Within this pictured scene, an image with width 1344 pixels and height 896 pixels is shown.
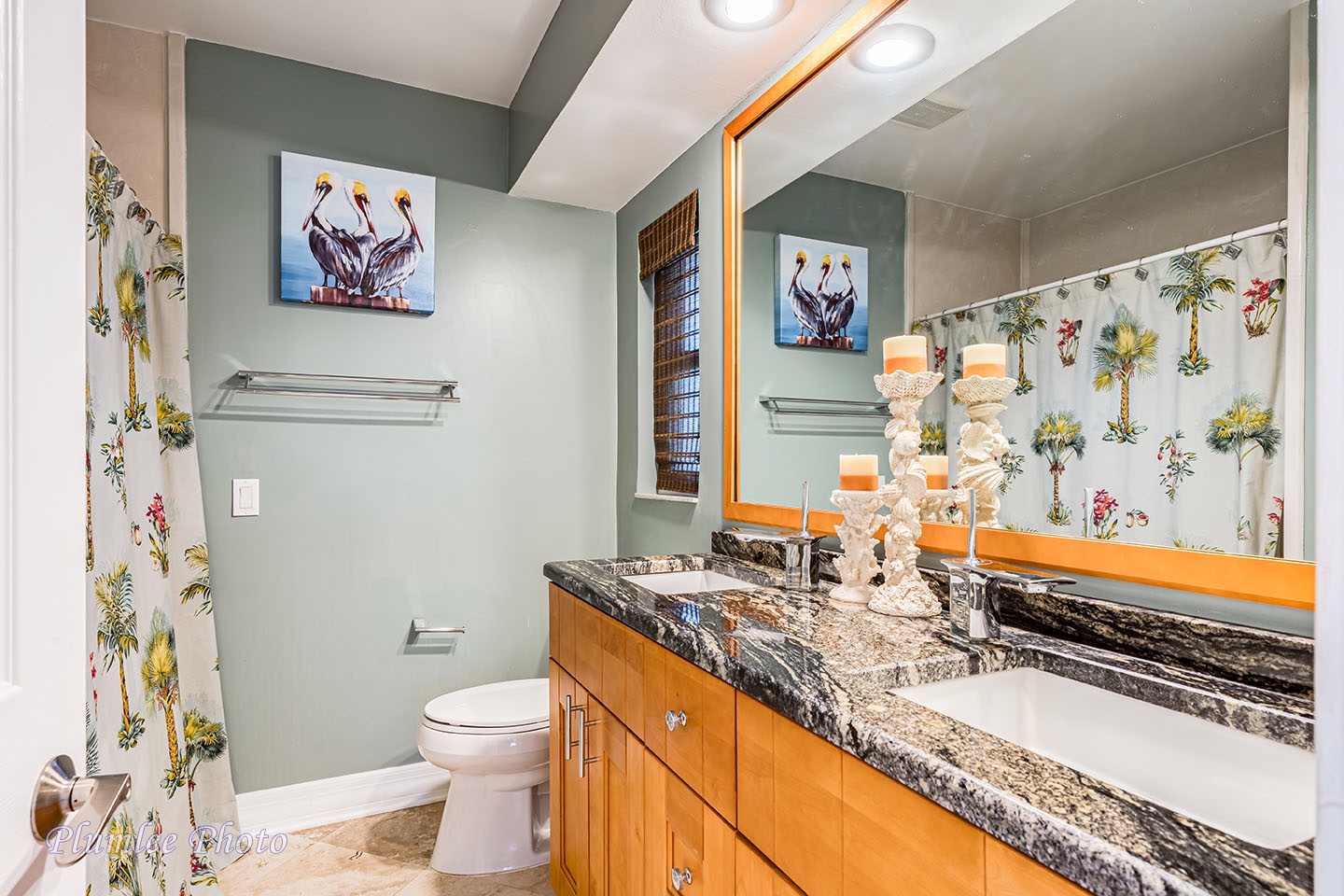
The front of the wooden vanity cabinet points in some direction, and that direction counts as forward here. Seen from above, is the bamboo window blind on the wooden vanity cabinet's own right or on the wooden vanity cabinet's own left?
on the wooden vanity cabinet's own right

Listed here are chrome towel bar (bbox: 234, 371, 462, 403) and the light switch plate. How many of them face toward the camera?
2

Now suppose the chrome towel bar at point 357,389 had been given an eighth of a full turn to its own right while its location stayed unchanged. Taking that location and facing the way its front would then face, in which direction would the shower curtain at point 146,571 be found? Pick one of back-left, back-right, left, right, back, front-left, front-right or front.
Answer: front

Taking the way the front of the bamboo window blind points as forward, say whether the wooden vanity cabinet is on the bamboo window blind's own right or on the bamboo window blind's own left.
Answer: on the bamboo window blind's own left

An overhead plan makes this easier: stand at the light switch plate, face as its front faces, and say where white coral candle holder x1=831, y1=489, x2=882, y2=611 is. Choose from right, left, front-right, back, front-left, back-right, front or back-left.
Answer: front-left

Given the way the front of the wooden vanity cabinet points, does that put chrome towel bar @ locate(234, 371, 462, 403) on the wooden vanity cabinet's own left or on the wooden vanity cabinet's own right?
on the wooden vanity cabinet's own right

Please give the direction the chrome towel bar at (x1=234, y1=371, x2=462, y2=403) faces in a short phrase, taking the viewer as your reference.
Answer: facing the viewer

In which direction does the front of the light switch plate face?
toward the camera

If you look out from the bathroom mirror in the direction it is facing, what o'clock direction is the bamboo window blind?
The bamboo window blind is roughly at 3 o'clock from the bathroom mirror.

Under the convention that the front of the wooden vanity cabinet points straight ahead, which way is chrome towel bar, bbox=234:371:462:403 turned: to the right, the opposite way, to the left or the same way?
to the left

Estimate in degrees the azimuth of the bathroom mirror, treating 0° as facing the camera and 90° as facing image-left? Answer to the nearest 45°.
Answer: approximately 45°

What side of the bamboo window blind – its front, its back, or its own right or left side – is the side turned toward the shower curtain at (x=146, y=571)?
front

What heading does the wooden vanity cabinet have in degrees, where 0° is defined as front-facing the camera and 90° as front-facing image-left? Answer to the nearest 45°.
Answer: approximately 45°

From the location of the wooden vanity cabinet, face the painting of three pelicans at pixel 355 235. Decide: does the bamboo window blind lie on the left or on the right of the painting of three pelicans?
right

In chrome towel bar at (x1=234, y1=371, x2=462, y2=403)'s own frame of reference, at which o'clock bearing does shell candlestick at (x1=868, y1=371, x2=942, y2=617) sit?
The shell candlestick is roughly at 11 o'clock from the chrome towel bar.

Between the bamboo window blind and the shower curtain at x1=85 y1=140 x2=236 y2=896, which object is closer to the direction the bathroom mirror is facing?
the shower curtain

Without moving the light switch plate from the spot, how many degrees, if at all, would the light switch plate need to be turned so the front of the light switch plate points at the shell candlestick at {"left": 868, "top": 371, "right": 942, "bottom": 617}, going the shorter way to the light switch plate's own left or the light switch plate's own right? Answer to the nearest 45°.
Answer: approximately 45° to the light switch plate's own left

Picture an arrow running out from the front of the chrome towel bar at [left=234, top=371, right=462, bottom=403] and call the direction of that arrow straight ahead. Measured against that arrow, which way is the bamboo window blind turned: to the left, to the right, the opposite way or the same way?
to the right
